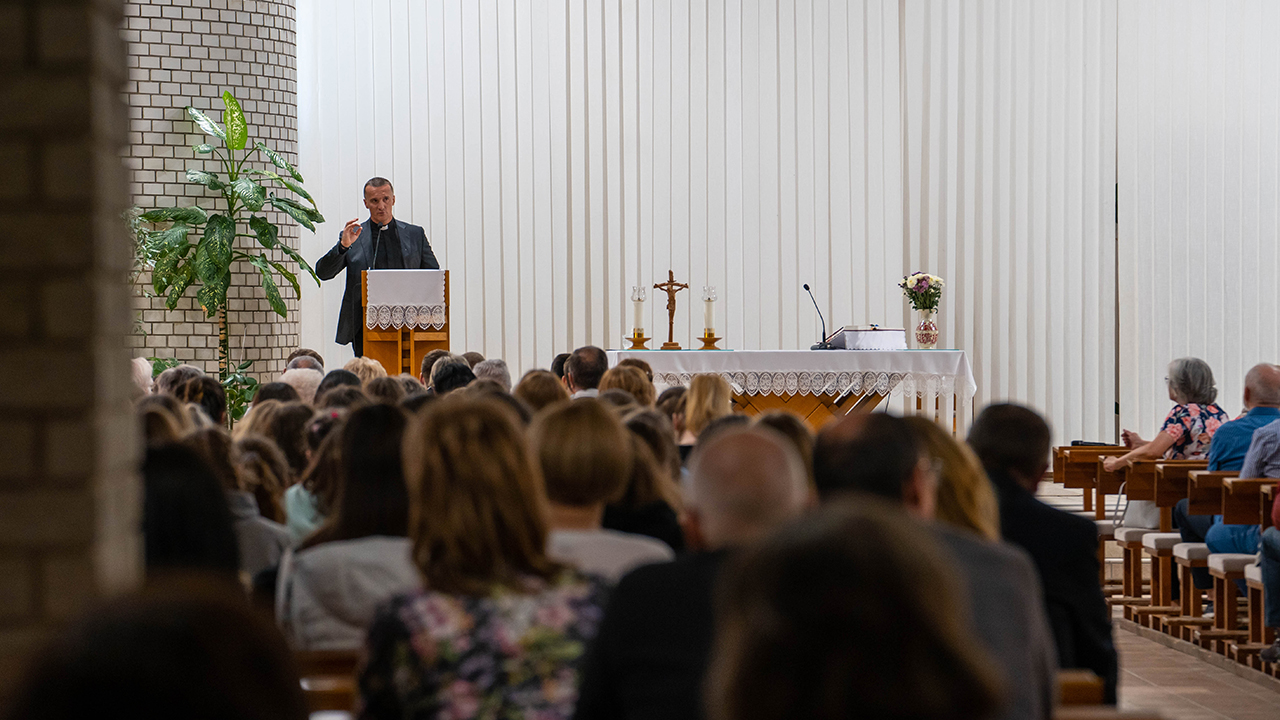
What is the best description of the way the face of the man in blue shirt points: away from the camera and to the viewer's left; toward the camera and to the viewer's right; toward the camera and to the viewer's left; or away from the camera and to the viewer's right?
away from the camera and to the viewer's left

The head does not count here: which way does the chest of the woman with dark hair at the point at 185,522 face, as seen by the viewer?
away from the camera

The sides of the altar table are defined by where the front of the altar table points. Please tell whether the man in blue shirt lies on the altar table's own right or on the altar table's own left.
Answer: on the altar table's own left

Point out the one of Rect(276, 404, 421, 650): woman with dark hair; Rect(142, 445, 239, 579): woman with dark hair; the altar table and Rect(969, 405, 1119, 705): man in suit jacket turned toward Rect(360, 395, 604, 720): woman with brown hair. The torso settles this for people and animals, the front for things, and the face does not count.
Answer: the altar table

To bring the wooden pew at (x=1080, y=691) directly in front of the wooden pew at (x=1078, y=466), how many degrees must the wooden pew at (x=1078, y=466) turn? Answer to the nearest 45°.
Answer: approximately 135° to its left

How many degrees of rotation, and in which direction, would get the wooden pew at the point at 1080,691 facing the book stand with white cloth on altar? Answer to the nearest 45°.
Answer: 0° — it already faces it

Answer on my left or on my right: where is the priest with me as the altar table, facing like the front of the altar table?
on my right

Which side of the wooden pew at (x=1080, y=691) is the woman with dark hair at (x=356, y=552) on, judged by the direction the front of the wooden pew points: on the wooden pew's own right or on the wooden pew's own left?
on the wooden pew's own left

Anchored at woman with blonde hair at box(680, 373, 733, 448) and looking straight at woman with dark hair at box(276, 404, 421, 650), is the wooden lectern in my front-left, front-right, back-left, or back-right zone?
back-right

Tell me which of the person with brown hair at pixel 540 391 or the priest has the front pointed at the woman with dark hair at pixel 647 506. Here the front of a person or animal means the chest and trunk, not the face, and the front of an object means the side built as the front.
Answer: the priest

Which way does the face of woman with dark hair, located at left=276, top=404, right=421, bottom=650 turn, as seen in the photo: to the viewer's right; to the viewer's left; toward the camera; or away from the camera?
away from the camera

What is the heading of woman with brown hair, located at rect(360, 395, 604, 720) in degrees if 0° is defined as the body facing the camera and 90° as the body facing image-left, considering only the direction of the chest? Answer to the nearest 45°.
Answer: approximately 180°

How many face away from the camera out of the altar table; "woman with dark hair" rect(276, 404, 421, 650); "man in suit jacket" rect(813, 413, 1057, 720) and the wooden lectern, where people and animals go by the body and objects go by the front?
2

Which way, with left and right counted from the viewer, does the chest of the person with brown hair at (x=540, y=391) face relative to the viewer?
facing away from the viewer

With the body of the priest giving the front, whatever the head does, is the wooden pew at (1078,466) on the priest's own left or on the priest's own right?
on the priest's own left

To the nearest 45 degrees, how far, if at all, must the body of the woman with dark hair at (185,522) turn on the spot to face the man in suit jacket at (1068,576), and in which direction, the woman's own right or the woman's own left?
approximately 90° to the woman's own right
